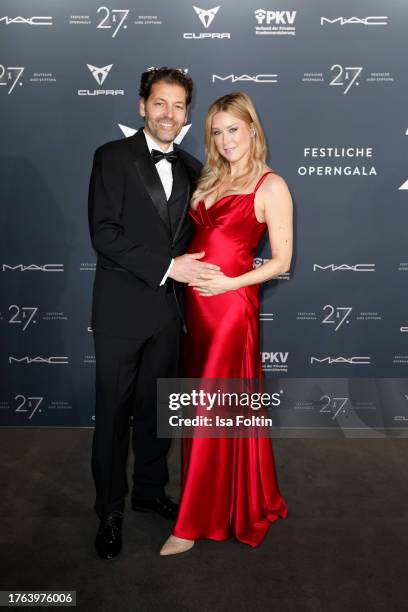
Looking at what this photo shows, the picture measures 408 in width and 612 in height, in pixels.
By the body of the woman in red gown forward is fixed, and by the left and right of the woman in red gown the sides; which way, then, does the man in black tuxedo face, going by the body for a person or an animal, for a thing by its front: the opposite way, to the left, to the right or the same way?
to the left

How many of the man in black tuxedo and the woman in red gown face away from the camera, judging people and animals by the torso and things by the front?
0

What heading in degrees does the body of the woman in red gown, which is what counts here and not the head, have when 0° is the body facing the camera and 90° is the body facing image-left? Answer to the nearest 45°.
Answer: approximately 45°

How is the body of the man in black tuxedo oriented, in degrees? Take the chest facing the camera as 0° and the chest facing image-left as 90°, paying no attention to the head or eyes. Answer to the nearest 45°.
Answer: approximately 315°
